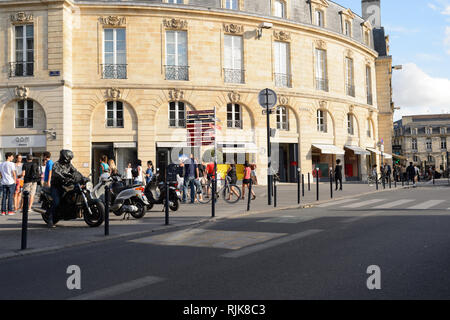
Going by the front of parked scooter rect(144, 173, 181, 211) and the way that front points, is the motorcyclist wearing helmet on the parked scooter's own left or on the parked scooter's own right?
on the parked scooter's own left

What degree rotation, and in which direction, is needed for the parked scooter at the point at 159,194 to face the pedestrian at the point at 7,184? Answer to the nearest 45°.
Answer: approximately 45° to its left

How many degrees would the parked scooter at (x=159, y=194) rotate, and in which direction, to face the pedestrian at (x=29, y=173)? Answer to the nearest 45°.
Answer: approximately 45° to its left

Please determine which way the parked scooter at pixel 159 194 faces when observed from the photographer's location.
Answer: facing away from the viewer and to the left of the viewer

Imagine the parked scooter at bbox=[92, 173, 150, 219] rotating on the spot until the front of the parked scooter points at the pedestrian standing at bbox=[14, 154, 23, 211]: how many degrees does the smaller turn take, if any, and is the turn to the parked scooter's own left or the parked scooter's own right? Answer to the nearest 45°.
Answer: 0° — it already faces them

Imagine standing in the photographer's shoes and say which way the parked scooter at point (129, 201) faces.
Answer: facing away from the viewer and to the left of the viewer
